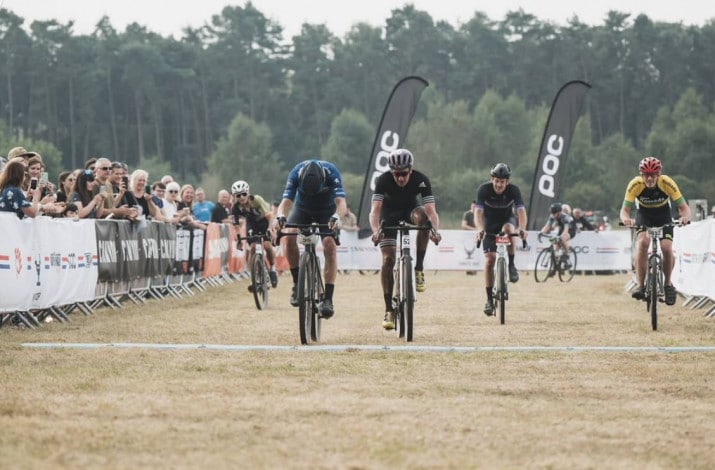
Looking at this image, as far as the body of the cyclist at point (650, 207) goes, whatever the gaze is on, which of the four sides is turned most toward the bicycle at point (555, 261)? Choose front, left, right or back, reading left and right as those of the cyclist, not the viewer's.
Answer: back

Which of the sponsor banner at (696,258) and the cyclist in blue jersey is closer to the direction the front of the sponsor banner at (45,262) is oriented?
the cyclist in blue jersey

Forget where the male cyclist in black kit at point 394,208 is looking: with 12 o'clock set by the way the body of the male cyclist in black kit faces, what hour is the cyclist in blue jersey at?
The cyclist in blue jersey is roughly at 3 o'clock from the male cyclist in black kit.

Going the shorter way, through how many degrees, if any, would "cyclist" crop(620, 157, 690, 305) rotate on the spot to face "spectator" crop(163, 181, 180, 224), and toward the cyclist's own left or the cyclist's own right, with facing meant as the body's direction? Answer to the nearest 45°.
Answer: approximately 135° to the cyclist's own right

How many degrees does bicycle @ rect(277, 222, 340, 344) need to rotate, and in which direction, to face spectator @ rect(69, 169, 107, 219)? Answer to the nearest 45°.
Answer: approximately 135° to its right

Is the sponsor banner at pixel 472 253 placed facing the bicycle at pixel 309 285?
yes

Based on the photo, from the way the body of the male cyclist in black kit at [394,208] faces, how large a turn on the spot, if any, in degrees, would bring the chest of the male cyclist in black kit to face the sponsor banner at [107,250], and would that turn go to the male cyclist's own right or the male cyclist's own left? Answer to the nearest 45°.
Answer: approximately 135° to the male cyclist's own right

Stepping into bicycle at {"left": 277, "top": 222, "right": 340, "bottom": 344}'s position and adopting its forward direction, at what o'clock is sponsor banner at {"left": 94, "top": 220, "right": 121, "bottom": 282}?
The sponsor banner is roughly at 5 o'clock from the bicycle.

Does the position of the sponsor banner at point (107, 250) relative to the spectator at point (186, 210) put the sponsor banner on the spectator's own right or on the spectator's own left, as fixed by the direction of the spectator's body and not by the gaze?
on the spectator's own right

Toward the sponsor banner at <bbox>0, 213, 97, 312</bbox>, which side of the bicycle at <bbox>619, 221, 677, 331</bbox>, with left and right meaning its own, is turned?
right

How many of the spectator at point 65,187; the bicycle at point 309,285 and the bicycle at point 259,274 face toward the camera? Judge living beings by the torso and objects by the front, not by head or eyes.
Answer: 2

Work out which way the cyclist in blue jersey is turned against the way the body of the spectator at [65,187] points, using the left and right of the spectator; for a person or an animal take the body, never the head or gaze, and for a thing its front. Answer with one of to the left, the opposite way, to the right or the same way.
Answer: to the right

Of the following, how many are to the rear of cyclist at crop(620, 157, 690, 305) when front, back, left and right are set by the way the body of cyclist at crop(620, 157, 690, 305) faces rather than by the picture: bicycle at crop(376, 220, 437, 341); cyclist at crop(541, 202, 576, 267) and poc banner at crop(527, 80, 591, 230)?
2

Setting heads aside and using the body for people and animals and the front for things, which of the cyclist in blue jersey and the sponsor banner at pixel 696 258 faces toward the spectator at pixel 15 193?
the sponsor banner

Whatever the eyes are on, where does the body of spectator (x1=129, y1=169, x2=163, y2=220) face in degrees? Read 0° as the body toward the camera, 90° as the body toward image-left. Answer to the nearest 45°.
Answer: approximately 315°
